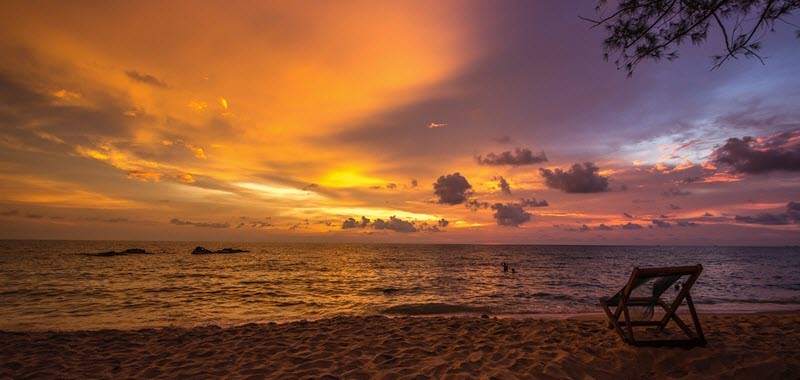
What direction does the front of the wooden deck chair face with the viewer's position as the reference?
facing away from the viewer and to the left of the viewer

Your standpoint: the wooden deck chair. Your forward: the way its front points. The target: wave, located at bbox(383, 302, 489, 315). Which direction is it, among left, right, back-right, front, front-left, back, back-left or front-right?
front
